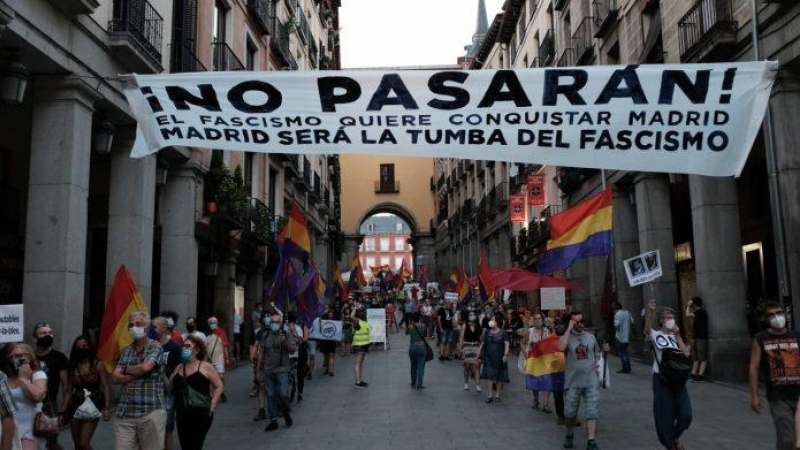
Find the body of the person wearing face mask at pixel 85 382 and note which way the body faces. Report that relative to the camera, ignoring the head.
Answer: toward the camera

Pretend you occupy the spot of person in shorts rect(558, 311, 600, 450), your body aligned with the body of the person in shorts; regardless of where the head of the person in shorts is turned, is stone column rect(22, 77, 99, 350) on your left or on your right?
on your right

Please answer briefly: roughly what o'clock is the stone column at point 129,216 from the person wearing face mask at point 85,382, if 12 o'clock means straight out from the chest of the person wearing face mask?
The stone column is roughly at 6 o'clock from the person wearing face mask.

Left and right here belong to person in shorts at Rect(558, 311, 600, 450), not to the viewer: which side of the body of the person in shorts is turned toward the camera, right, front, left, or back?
front

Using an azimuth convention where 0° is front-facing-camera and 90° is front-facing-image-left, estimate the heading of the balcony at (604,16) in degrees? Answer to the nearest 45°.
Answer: approximately 90°

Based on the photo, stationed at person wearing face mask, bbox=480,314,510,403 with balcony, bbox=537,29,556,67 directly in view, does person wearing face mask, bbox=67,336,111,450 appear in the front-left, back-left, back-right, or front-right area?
back-left

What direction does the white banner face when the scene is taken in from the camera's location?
facing the viewer

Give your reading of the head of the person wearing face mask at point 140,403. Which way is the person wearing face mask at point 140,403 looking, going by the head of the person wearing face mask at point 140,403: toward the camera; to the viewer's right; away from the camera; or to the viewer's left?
toward the camera

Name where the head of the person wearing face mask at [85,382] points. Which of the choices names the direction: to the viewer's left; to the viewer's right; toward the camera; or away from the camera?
toward the camera

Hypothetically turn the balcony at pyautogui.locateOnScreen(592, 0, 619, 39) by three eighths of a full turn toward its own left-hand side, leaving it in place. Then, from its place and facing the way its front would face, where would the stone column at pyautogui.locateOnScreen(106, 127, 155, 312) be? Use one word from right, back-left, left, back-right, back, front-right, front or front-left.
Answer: right

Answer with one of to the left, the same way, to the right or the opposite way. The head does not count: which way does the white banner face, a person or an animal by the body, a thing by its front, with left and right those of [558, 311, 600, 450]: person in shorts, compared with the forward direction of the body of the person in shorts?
the same way

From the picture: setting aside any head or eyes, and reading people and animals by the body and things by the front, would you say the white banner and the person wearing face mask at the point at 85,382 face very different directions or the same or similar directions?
same or similar directions
